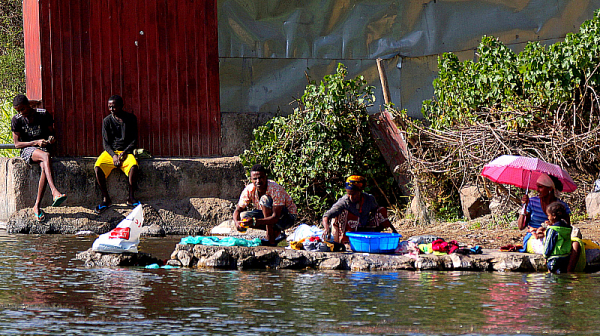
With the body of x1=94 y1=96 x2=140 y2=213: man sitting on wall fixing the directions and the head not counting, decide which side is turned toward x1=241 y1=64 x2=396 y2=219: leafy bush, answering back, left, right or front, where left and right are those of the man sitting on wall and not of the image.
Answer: left

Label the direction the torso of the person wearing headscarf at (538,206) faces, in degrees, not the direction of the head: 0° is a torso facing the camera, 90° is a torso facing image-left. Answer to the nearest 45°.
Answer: approximately 45°

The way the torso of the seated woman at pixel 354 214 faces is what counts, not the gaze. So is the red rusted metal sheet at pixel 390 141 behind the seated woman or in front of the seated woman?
behind

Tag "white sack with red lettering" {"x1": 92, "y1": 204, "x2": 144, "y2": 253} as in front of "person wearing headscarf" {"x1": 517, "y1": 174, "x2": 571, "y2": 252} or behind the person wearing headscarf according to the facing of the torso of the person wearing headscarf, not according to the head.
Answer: in front

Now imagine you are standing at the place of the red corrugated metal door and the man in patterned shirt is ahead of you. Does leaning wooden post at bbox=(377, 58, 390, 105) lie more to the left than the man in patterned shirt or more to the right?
left

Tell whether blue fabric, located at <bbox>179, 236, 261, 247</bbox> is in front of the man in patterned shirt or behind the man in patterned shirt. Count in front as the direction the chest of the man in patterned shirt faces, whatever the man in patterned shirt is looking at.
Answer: in front
